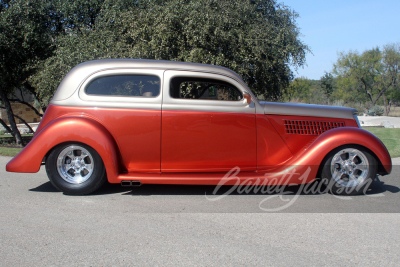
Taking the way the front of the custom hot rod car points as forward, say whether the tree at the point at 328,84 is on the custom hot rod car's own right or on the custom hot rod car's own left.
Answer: on the custom hot rod car's own left

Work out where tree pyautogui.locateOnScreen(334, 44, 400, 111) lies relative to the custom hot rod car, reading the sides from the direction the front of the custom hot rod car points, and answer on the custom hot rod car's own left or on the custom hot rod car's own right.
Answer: on the custom hot rod car's own left

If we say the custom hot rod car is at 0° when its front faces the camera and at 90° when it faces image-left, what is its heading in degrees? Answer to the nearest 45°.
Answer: approximately 270°

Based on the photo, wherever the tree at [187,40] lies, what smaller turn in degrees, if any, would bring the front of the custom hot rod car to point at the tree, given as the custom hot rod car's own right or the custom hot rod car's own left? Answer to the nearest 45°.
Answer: approximately 90° to the custom hot rod car's own left
